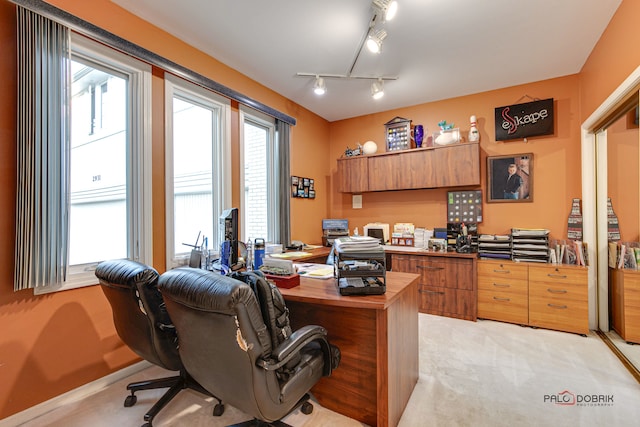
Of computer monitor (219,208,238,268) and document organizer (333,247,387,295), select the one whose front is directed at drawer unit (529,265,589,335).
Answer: the computer monitor

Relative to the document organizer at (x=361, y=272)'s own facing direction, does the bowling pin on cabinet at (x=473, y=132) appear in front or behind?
behind

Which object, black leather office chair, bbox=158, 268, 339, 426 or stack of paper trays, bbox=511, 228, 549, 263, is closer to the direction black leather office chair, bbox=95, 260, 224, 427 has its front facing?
the stack of paper trays

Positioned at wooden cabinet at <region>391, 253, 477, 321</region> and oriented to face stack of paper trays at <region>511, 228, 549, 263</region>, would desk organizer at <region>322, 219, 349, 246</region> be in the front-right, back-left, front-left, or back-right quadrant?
back-left

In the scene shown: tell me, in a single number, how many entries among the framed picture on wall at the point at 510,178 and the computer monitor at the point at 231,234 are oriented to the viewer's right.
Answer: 1

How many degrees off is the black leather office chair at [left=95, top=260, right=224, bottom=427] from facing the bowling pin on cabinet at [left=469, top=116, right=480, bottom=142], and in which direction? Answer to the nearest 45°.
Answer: approximately 45° to its right

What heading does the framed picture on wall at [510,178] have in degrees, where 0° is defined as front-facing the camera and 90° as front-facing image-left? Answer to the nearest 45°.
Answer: approximately 0°

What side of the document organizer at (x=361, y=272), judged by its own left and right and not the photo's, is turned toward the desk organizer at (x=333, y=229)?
back

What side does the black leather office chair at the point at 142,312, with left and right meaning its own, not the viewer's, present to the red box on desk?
right

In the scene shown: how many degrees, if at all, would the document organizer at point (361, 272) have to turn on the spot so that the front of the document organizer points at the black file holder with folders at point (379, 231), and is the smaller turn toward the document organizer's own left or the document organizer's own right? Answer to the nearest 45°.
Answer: approximately 180°

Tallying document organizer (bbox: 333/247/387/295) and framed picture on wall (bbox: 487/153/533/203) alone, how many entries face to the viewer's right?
0

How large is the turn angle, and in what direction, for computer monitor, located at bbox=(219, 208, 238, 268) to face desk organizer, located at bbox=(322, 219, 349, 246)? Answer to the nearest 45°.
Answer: approximately 45° to its left

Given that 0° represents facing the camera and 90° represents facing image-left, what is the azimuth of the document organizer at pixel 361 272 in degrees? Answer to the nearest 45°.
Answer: approximately 0°

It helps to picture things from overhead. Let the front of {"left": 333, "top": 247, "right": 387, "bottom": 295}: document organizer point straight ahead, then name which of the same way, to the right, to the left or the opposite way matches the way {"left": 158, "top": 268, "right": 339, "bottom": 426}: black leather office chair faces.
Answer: the opposite way

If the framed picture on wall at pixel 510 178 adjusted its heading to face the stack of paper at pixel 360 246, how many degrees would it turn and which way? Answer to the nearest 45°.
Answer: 0° — it already faces it

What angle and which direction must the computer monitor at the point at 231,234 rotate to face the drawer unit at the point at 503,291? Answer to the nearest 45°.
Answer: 0° — it already faces it
